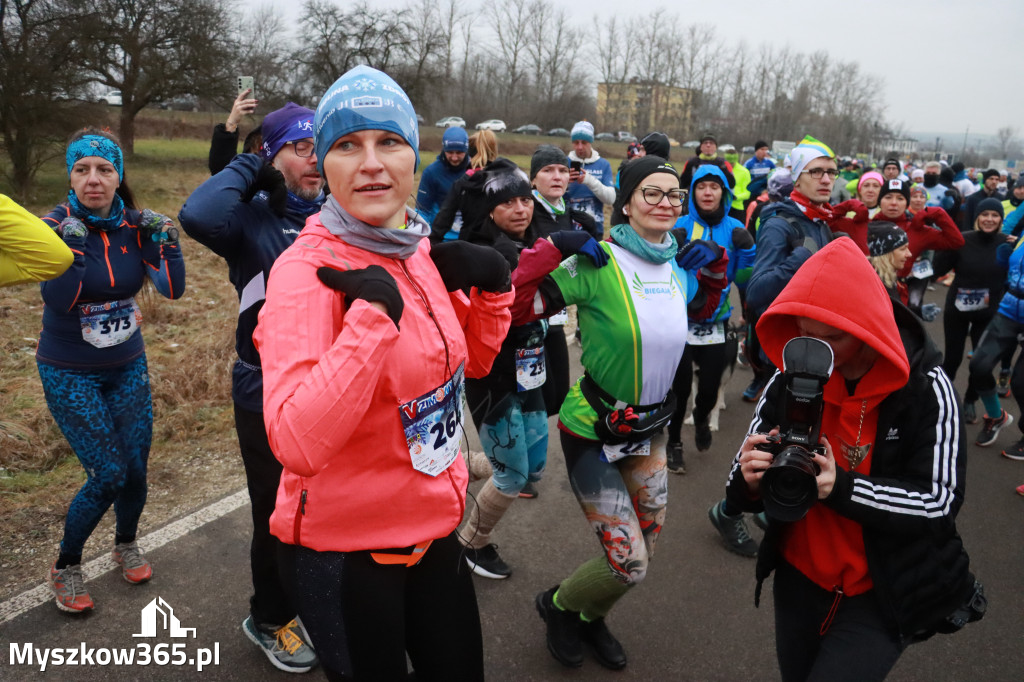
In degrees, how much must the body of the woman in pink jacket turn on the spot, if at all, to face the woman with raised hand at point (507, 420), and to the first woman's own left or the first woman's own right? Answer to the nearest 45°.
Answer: approximately 135° to the first woman's own left

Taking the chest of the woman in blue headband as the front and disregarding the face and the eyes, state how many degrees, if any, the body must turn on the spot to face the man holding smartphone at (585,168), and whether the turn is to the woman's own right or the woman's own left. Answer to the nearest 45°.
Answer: approximately 135° to the woman's own left

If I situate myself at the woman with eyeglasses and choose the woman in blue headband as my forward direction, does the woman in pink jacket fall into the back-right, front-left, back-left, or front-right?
front-left

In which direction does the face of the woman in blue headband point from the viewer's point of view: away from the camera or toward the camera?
toward the camera

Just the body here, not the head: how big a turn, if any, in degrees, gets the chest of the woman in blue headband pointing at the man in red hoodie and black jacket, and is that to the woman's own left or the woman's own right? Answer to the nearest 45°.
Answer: approximately 45° to the woman's own left

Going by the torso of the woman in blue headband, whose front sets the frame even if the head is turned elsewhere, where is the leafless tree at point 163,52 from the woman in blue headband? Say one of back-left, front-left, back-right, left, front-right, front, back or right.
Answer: back

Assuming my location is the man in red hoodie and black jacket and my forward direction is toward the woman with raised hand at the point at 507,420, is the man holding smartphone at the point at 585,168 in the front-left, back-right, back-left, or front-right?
front-right

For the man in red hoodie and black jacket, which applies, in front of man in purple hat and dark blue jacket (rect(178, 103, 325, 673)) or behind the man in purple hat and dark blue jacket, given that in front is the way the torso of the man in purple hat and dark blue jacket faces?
in front

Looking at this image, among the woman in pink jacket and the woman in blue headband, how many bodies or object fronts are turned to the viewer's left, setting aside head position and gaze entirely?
0

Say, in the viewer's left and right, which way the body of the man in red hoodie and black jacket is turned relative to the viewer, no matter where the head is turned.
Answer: facing the viewer and to the left of the viewer

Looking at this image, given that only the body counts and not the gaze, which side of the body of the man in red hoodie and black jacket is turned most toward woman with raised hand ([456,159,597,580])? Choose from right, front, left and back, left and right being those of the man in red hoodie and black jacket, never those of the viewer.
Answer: right

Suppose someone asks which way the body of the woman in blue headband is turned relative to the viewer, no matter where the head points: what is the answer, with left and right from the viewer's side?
facing the viewer

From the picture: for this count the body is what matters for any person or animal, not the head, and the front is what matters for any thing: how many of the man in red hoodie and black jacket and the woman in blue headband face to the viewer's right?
0

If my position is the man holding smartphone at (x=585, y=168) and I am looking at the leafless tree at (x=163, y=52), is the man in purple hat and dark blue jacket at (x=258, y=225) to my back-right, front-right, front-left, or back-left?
back-left
